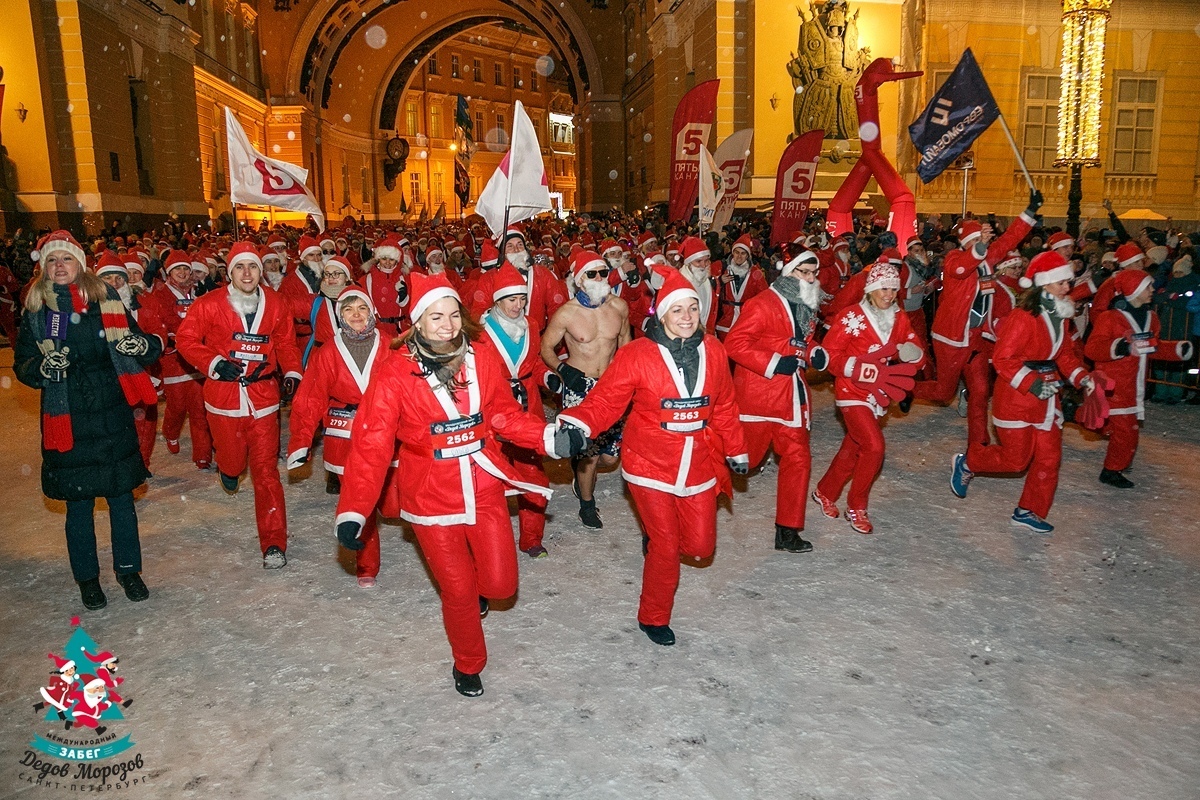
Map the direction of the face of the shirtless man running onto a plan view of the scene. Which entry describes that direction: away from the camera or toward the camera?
toward the camera

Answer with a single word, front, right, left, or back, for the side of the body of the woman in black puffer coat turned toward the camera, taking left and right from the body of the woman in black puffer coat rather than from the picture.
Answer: front

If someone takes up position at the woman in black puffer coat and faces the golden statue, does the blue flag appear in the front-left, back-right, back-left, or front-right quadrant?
front-right

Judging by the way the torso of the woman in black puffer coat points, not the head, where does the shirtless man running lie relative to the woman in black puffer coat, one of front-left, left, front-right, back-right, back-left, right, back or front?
left

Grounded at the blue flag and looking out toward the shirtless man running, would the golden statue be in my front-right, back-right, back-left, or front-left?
back-right

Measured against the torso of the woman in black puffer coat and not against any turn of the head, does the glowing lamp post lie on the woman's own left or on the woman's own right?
on the woman's own left
